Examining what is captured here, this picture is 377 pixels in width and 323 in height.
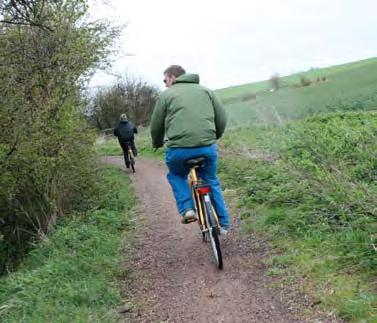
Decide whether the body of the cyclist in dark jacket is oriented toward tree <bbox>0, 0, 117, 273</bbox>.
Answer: no

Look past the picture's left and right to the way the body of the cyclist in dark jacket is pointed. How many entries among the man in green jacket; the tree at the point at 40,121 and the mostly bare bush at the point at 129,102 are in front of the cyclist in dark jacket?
1

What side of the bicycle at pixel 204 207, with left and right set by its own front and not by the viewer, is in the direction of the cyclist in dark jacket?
front

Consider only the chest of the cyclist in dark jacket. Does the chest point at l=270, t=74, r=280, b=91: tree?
no

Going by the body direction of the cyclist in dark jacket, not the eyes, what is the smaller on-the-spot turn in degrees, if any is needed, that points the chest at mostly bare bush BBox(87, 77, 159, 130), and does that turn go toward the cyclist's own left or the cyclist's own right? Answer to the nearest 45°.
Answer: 0° — they already face it

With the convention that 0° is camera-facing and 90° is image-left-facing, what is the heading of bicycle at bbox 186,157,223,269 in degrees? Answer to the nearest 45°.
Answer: approximately 180°

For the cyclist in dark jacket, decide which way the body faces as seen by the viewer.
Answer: away from the camera

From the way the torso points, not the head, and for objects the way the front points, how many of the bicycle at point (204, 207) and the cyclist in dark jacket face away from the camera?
2

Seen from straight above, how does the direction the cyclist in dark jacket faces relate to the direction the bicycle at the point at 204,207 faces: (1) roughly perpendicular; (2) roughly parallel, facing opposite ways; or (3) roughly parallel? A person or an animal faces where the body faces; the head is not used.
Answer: roughly parallel

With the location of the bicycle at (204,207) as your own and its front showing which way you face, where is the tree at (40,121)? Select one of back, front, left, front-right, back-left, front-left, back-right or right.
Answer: front-left

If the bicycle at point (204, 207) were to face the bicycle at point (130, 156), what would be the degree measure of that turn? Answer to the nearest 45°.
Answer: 0° — it already faces it

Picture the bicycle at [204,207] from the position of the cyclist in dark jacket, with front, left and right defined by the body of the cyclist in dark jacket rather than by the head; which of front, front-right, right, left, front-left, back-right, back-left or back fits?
back

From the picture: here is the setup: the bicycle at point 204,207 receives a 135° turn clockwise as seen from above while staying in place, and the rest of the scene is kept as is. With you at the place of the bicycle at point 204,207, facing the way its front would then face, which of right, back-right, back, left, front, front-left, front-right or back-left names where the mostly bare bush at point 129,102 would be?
back-left
